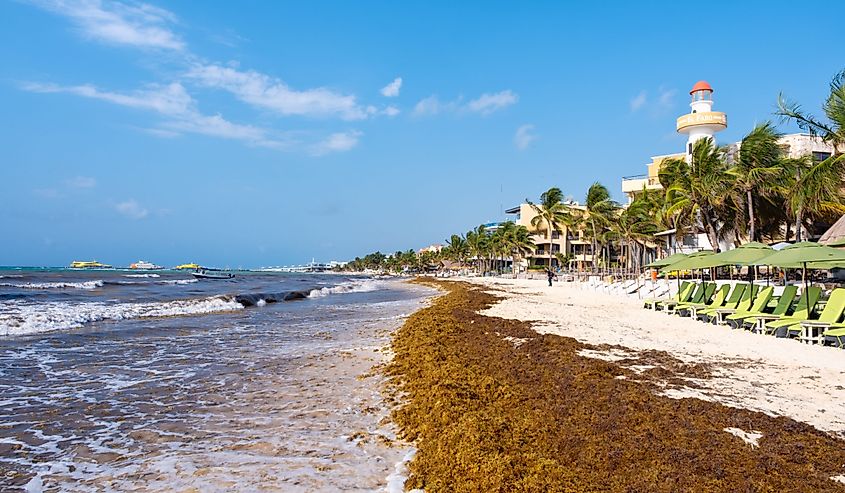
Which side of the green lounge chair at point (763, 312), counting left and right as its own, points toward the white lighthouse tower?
right

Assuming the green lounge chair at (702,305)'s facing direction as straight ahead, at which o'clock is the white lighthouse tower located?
The white lighthouse tower is roughly at 3 o'clock from the green lounge chair.

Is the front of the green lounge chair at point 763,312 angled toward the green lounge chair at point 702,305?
no

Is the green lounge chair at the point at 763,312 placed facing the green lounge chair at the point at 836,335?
no

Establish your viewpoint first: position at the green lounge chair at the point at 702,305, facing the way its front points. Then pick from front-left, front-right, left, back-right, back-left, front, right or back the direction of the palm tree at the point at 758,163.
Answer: right

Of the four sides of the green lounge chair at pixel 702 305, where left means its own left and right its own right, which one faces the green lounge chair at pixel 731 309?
left

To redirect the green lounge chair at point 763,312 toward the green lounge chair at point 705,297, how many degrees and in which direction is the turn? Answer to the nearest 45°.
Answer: approximately 90° to its right

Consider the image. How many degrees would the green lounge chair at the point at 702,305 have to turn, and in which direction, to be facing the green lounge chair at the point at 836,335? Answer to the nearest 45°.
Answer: approximately 90° to its left

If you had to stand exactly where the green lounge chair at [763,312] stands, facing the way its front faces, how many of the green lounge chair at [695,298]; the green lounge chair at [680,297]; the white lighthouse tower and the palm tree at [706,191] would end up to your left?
0

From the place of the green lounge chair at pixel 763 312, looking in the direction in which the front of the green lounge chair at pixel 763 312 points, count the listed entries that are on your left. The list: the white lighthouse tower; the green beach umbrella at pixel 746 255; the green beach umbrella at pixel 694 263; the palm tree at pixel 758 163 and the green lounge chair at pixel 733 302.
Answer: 0

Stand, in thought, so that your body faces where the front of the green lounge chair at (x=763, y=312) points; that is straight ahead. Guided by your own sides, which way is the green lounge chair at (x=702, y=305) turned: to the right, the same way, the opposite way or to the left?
the same way

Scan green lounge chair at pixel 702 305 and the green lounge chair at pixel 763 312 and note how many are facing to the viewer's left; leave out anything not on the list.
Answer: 2

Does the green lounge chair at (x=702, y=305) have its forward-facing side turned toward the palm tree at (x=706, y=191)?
no

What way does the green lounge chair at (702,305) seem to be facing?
to the viewer's left
